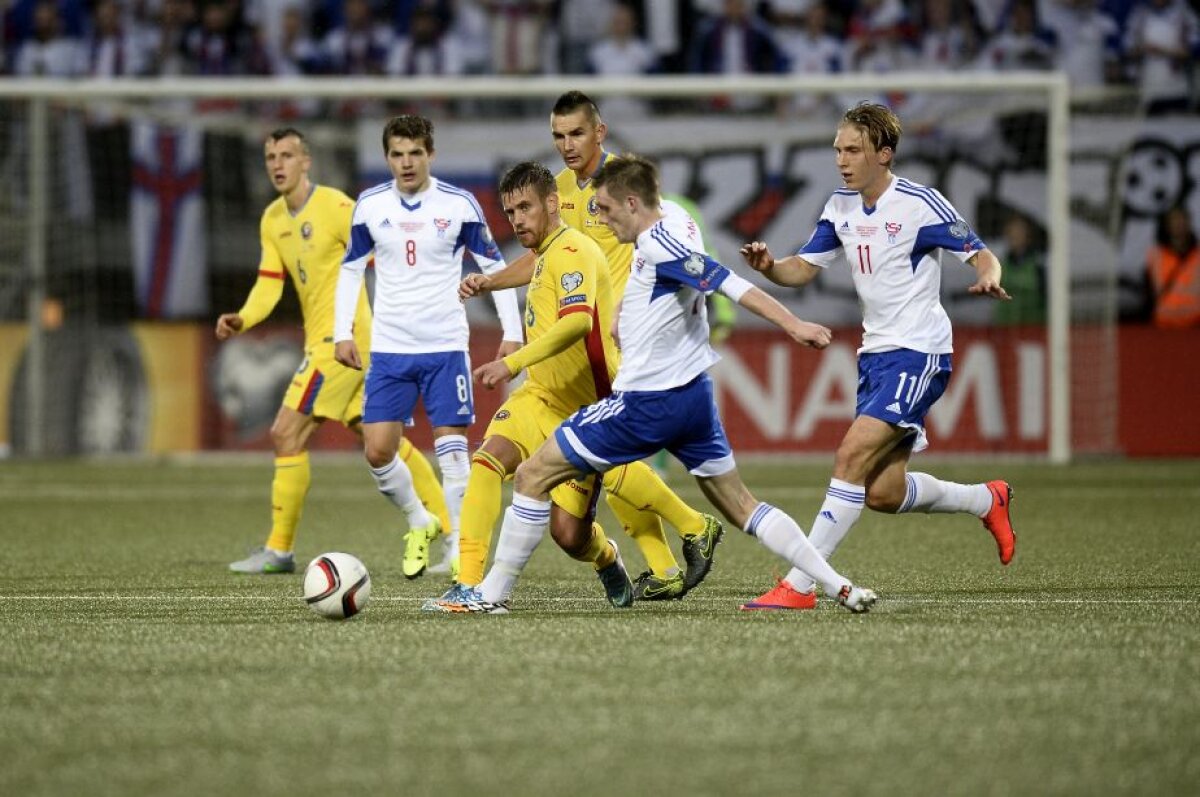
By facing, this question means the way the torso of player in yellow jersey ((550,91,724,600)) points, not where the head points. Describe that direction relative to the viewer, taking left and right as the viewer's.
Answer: facing the viewer and to the left of the viewer

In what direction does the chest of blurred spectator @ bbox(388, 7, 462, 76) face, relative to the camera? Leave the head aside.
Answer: toward the camera

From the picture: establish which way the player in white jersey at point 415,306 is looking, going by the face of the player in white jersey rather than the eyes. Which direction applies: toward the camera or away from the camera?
toward the camera

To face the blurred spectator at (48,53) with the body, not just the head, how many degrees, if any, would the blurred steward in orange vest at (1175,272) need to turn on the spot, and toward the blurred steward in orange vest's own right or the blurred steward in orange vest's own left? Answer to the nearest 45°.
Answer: approximately 90° to the blurred steward in orange vest's own right

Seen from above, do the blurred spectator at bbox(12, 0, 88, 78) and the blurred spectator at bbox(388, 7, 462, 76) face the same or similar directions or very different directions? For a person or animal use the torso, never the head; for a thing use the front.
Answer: same or similar directions

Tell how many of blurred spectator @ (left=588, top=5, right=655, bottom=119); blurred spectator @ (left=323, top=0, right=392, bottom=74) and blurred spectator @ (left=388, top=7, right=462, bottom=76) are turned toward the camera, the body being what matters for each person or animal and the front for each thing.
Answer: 3

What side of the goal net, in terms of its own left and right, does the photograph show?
front

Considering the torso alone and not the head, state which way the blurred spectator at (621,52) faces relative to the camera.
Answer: toward the camera

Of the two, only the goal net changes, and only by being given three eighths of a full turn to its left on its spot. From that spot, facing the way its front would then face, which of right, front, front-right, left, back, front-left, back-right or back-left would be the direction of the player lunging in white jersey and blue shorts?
back-right

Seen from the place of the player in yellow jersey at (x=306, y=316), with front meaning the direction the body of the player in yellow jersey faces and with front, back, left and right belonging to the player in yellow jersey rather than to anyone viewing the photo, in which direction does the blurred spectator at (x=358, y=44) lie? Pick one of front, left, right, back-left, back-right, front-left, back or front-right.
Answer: back-right

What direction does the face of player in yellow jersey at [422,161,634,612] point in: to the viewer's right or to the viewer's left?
to the viewer's left

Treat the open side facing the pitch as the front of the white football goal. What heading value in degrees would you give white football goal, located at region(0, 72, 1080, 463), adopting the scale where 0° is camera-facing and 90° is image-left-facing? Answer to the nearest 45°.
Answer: approximately 0°

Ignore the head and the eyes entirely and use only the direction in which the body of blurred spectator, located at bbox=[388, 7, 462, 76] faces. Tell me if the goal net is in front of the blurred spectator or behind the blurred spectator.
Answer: in front

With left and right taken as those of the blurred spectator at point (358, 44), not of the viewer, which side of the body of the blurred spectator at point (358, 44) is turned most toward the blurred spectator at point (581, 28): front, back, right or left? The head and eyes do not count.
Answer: left

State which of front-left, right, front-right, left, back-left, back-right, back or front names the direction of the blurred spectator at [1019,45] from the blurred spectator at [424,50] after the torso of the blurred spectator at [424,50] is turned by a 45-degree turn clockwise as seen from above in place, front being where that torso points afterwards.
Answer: back-left

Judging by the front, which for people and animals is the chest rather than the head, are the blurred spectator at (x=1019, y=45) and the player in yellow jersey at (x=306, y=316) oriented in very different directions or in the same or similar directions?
same or similar directions

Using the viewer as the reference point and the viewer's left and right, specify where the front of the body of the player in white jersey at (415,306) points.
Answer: facing the viewer
